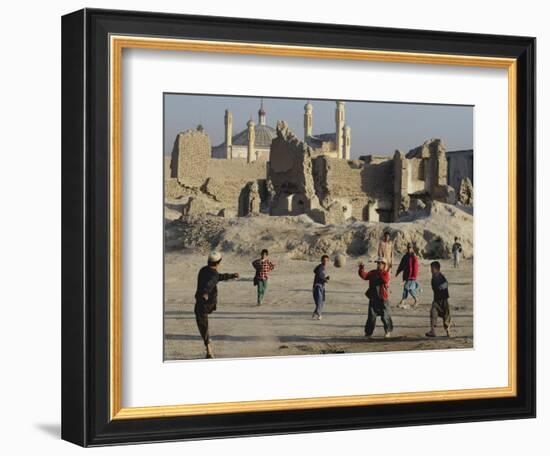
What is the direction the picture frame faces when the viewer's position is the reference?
facing the viewer and to the right of the viewer
